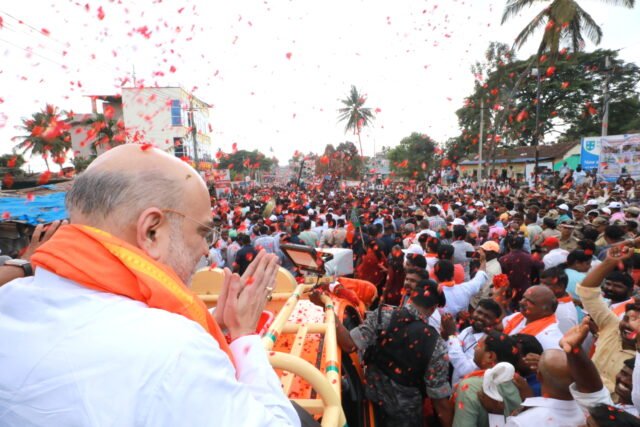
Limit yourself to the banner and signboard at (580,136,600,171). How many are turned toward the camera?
2

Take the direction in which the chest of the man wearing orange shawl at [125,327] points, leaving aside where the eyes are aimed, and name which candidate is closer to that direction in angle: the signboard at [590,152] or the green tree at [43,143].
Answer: the signboard

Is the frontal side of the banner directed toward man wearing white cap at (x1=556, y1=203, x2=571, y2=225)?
yes

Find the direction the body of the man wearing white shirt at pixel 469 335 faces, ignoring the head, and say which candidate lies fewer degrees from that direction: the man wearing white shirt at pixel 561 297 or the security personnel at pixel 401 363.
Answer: the security personnel

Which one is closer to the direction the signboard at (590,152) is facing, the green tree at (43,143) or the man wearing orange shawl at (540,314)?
the man wearing orange shawl

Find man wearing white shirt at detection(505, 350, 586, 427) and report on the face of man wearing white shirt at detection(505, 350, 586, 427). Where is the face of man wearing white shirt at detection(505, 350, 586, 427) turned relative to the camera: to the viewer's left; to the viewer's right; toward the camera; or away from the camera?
away from the camera

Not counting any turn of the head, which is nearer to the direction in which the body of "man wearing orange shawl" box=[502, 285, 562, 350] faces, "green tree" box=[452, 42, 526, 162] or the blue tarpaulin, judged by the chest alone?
the blue tarpaulin

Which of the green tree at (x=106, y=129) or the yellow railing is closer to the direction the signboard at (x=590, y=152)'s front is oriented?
the yellow railing

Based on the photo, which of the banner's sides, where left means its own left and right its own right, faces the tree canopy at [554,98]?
back

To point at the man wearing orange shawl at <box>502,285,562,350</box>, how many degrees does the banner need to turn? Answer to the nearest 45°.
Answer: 0° — it already faces them

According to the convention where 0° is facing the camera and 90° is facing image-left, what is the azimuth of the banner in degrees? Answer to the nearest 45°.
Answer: approximately 0°

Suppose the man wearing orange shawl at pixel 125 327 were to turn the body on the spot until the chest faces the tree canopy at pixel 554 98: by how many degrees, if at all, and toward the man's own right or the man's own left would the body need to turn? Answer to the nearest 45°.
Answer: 0° — they already face it

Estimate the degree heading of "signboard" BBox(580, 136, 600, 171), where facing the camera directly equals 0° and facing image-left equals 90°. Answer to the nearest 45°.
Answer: approximately 0°

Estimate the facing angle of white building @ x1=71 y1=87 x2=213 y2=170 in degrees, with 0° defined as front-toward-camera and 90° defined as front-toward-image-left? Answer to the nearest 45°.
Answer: approximately 315°

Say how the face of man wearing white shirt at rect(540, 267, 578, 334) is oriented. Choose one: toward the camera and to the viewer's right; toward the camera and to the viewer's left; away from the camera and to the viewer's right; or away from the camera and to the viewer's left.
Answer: toward the camera and to the viewer's left
